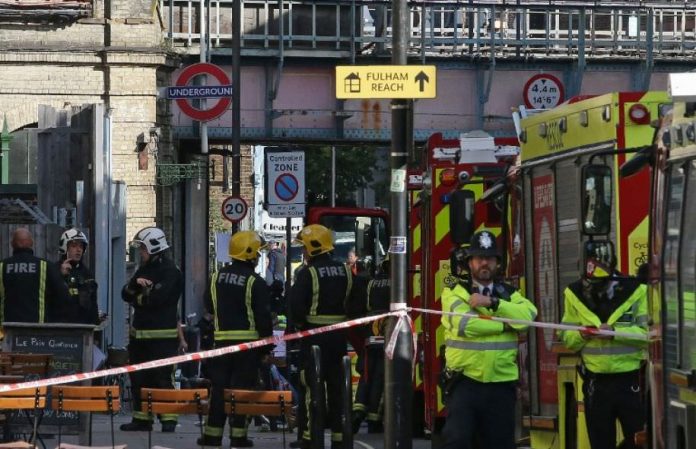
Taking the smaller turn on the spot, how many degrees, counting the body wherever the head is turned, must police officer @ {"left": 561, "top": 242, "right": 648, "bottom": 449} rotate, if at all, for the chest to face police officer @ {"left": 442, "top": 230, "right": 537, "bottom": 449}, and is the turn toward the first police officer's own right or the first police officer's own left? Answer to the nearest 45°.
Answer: approximately 45° to the first police officer's own right

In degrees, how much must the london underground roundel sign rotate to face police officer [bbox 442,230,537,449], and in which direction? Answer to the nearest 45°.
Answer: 0° — it already faces them

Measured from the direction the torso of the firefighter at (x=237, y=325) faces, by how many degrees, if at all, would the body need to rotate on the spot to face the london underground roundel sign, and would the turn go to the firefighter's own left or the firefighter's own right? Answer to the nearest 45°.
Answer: approximately 45° to the firefighter's own left

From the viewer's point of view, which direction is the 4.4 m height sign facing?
toward the camera

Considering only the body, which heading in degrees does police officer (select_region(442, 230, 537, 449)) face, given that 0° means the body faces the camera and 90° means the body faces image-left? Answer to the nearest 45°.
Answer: approximately 0°

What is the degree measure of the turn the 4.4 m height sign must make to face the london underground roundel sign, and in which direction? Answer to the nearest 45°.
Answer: approximately 90° to its right

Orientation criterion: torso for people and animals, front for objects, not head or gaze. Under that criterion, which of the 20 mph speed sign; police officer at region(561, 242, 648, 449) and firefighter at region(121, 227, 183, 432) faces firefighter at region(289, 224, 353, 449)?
the 20 mph speed sign

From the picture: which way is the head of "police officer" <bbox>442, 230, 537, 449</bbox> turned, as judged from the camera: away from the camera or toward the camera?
toward the camera

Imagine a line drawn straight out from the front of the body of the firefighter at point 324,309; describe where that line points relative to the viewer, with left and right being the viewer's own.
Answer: facing away from the viewer and to the left of the viewer

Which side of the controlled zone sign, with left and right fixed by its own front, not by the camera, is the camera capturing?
front

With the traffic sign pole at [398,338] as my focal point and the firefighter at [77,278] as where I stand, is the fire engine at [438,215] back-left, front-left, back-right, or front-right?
front-left
